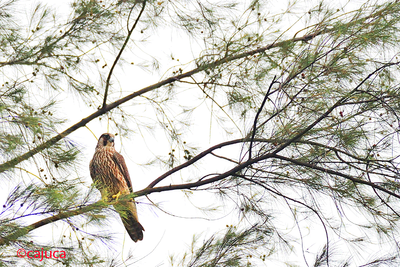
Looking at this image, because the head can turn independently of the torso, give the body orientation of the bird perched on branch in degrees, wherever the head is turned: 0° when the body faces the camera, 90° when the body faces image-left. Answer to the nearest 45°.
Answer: approximately 45°
